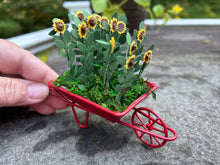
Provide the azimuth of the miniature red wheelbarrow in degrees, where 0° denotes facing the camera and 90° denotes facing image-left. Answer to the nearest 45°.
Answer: approximately 315°

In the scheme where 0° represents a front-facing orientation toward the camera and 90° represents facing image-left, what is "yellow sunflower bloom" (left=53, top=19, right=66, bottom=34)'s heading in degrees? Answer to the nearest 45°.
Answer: approximately 0°

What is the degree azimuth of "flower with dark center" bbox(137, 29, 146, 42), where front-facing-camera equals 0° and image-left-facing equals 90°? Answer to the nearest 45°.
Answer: approximately 315°
